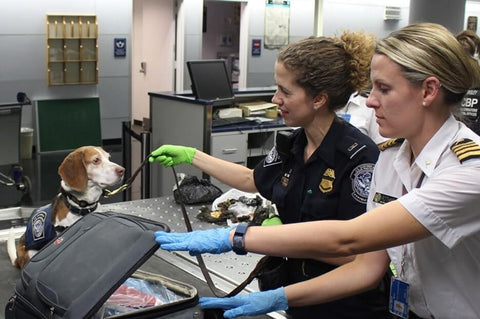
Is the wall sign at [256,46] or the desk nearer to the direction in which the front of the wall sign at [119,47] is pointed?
the desk

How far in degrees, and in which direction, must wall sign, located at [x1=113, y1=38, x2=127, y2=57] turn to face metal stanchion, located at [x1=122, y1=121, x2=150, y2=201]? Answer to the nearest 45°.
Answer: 0° — it already faces it

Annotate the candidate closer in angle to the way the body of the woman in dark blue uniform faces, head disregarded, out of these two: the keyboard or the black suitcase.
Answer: the black suitcase

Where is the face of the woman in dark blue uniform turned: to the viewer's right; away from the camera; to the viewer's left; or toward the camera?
to the viewer's left

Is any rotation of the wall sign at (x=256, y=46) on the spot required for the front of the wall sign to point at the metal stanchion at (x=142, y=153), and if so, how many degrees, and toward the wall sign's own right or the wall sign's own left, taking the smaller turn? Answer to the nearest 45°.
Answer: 0° — it already faces it

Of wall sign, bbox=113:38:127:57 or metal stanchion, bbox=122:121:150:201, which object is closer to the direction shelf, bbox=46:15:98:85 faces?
the metal stanchion

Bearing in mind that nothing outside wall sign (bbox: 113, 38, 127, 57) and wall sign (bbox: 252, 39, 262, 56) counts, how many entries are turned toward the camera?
2

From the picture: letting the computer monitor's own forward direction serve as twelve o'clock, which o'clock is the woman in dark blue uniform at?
The woman in dark blue uniform is roughly at 12 o'clock from the computer monitor.
